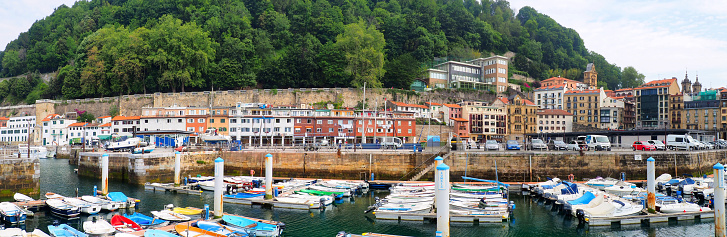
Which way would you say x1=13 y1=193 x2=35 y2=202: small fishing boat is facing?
to the viewer's left

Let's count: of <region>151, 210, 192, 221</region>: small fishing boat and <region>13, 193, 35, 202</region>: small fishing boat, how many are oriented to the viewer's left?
2

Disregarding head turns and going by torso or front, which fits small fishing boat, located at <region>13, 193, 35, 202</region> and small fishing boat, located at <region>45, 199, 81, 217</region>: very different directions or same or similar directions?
same or similar directions

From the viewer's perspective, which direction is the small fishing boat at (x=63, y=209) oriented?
to the viewer's left

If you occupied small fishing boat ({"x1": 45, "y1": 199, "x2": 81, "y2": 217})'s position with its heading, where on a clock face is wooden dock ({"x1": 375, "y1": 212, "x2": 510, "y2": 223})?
The wooden dock is roughly at 7 o'clock from the small fishing boat.

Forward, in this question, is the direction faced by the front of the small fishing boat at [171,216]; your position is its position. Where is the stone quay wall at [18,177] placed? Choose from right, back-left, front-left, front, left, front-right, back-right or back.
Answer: front-right
